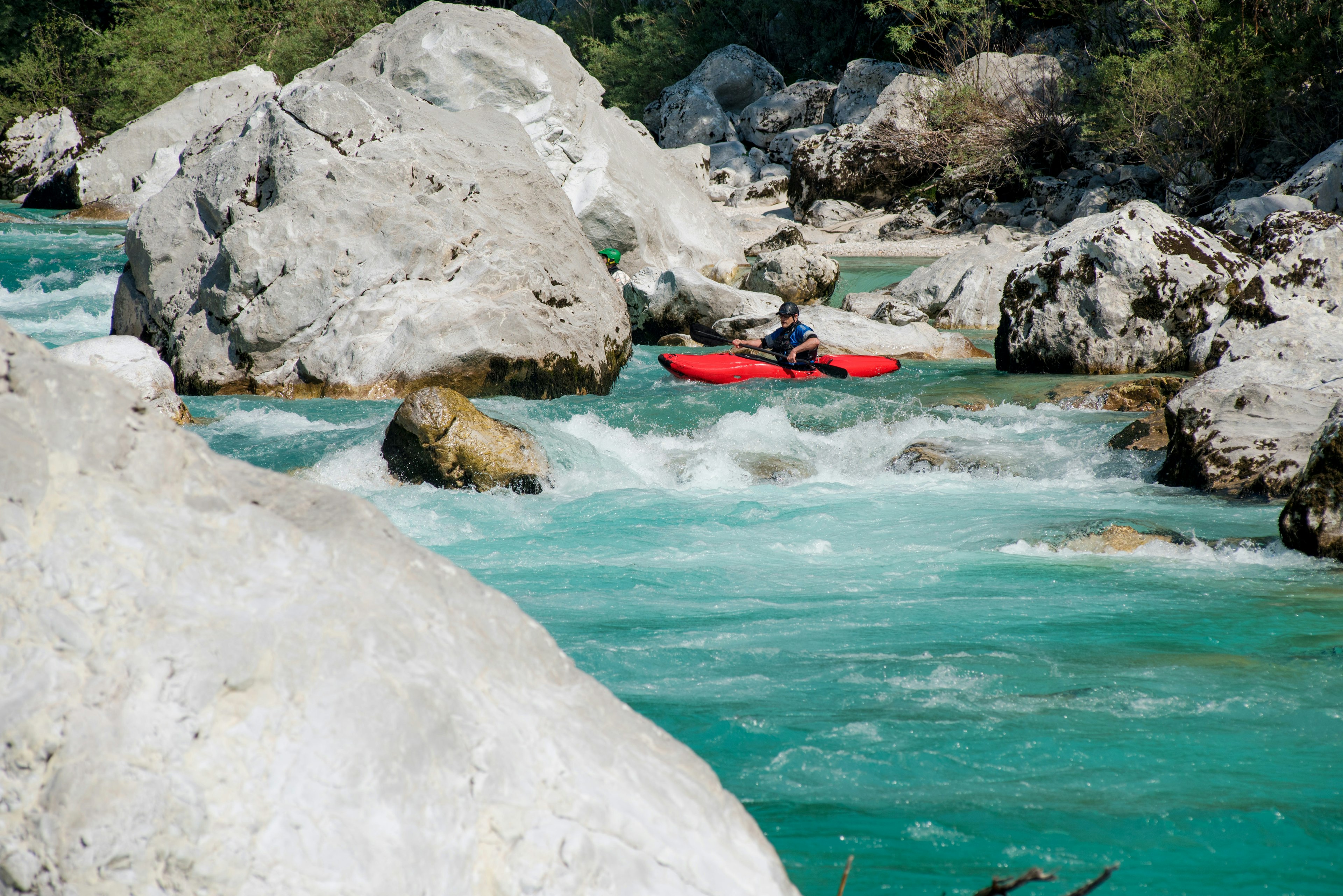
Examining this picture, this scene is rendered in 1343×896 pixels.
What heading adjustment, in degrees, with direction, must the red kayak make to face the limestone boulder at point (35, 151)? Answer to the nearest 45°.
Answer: approximately 45° to its right

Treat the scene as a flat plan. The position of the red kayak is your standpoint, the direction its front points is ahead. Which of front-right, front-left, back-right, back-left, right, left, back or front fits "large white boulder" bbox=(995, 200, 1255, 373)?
back

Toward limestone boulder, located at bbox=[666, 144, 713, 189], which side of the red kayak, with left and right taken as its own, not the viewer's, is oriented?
right

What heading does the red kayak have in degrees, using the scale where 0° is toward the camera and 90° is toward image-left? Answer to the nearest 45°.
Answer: approximately 90°

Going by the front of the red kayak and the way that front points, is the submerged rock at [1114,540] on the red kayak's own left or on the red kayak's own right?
on the red kayak's own left

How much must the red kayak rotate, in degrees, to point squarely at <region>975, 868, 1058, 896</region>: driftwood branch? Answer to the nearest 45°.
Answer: approximately 90° to its left
